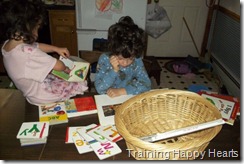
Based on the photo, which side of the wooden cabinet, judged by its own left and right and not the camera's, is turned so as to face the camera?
front

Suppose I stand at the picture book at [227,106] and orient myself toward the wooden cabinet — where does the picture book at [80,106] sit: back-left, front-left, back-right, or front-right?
front-left

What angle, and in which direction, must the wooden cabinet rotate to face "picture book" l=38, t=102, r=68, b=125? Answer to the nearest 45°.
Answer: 0° — it already faces it

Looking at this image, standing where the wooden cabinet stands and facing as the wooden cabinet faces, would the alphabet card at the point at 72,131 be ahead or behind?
ahead

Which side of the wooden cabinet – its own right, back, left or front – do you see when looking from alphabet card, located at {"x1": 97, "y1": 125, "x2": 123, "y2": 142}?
front

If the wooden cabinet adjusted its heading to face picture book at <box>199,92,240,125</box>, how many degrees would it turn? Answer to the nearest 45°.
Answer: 0° — it already faces it

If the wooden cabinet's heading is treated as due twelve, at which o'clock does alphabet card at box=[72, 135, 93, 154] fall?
The alphabet card is roughly at 12 o'clock from the wooden cabinet.

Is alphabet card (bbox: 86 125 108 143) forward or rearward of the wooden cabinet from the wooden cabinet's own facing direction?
forward
